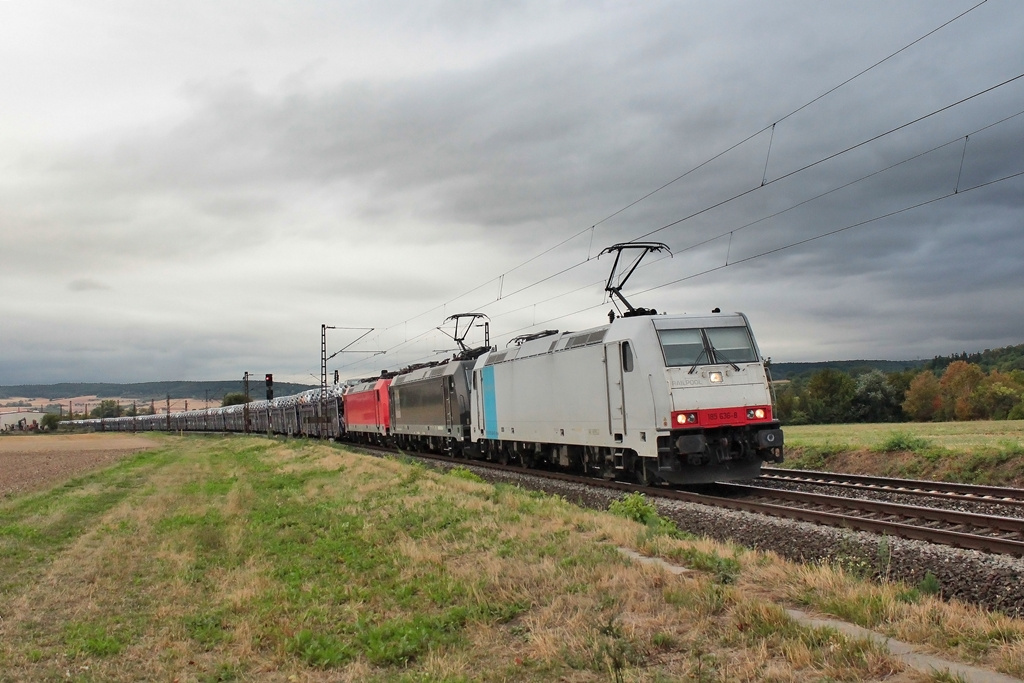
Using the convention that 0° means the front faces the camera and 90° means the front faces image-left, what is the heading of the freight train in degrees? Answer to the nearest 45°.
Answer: approximately 315°
